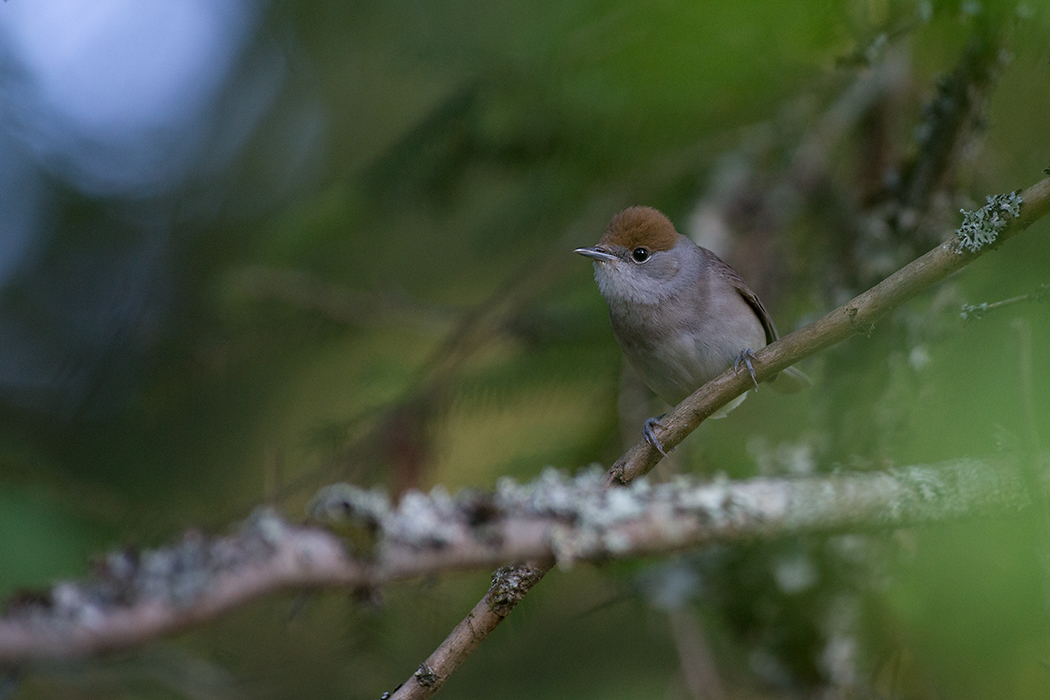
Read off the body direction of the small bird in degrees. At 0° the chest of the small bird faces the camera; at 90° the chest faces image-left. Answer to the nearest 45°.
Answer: approximately 45°

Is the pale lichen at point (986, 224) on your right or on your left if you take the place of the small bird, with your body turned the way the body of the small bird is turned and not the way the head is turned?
on your left
